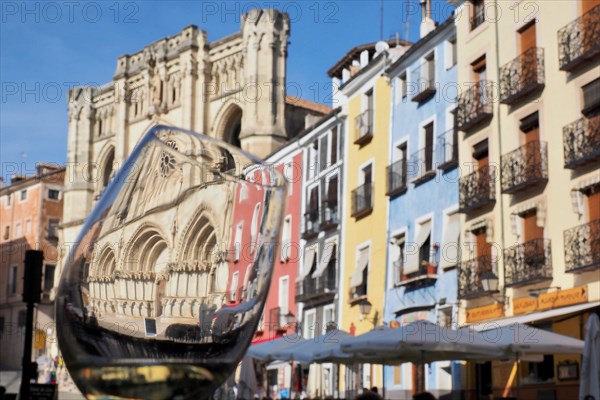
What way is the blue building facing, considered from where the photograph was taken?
facing the viewer and to the left of the viewer

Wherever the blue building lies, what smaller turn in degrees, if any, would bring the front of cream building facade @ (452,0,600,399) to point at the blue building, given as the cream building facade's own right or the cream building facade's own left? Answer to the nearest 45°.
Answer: approximately 90° to the cream building facade's own right

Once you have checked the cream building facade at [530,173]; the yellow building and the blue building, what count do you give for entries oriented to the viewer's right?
0

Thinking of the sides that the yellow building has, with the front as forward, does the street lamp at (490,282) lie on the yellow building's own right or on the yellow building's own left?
on the yellow building's own left

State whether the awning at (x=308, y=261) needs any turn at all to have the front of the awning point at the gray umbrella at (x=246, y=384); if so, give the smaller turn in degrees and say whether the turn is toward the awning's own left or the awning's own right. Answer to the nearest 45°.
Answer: approximately 45° to the awning's own left

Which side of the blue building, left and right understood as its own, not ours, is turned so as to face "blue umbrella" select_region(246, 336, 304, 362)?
front

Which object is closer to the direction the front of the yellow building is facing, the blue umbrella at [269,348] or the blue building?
the blue umbrella

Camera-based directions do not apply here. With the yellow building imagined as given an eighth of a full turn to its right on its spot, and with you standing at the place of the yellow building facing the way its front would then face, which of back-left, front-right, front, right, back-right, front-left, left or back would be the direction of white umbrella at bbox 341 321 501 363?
left

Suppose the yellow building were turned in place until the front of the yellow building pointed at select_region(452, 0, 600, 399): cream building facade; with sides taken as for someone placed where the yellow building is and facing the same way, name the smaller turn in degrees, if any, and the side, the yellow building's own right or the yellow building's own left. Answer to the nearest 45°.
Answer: approximately 45° to the yellow building's own left

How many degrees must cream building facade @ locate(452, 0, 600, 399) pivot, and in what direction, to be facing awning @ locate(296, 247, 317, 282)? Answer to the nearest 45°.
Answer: approximately 90° to its right
